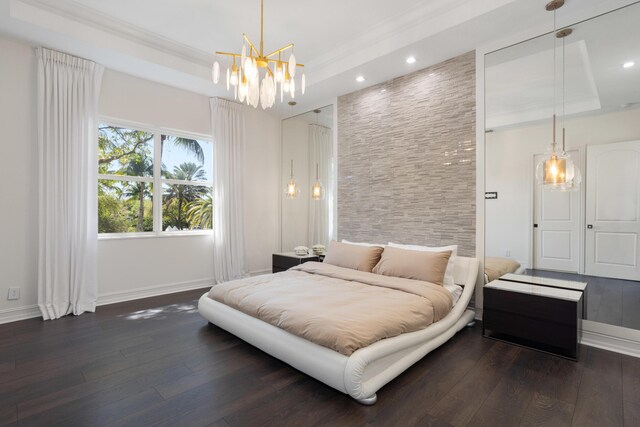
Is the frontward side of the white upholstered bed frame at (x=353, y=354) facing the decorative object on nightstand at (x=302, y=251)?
no

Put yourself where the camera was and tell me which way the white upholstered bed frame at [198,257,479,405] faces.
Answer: facing the viewer and to the left of the viewer

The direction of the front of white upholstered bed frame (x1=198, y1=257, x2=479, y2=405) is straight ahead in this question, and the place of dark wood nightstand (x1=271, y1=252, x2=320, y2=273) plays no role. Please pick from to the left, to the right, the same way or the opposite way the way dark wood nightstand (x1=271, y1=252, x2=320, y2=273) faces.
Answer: the same way

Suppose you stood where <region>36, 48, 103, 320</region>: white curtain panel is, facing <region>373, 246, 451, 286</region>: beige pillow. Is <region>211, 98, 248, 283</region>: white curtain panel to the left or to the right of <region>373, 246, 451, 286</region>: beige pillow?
left

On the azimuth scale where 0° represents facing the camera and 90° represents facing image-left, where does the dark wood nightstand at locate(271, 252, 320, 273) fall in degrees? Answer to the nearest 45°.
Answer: approximately 45°

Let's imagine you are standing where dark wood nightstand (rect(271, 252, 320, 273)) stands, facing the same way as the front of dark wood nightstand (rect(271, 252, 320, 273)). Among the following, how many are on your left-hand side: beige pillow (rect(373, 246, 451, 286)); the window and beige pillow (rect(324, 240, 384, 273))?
2

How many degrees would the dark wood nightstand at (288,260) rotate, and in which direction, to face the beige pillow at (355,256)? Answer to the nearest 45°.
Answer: approximately 90° to its left

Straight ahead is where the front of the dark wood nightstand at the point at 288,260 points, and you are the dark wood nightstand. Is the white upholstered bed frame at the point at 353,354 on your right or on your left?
on your left

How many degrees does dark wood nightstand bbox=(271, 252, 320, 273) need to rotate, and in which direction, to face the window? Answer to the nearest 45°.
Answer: approximately 45° to its right

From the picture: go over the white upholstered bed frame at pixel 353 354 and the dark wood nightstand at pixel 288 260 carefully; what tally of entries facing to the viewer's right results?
0

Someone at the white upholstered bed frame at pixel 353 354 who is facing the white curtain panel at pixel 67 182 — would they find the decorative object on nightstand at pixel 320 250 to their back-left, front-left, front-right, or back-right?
front-right

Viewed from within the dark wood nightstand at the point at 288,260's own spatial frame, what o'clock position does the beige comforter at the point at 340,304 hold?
The beige comforter is roughly at 10 o'clock from the dark wood nightstand.

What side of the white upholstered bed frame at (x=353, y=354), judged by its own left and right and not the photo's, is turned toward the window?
right

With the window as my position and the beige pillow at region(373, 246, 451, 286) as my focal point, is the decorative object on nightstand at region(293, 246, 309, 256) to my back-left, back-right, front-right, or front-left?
front-left

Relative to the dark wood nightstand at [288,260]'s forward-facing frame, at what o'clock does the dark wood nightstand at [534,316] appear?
the dark wood nightstand at [534,316] is roughly at 9 o'clock from the dark wood nightstand at [288,260].

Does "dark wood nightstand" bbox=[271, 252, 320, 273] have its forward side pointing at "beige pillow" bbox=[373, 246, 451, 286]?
no

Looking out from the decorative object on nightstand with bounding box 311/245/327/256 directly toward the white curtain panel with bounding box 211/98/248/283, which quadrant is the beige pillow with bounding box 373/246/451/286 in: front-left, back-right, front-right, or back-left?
back-left

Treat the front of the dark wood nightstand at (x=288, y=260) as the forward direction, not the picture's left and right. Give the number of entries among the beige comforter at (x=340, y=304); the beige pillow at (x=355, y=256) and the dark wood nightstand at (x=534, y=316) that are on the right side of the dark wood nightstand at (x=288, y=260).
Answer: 0
